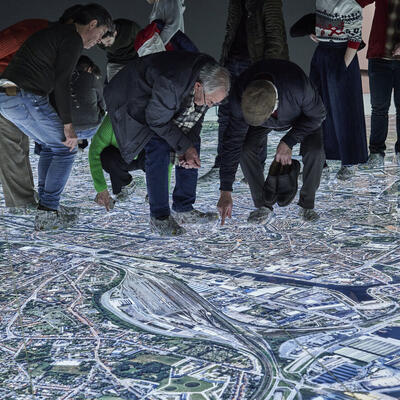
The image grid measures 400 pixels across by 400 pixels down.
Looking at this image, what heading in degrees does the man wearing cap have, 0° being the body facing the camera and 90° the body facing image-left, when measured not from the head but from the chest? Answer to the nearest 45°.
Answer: approximately 0°
